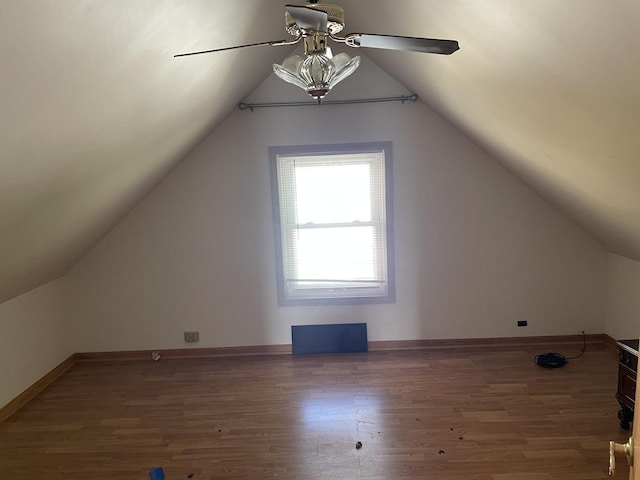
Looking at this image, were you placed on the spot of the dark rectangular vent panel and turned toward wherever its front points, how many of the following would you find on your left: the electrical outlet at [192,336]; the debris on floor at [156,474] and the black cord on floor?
1

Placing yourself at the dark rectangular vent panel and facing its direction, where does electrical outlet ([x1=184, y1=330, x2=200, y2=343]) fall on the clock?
The electrical outlet is roughly at 3 o'clock from the dark rectangular vent panel.

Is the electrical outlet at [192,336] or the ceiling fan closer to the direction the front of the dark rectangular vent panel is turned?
the ceiling fan

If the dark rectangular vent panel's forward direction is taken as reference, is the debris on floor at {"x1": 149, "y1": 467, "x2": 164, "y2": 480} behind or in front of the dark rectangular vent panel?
in front

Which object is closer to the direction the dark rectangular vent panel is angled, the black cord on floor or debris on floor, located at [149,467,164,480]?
the debris on floor

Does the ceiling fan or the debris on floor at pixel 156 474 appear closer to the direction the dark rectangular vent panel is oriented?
the ceiling fan

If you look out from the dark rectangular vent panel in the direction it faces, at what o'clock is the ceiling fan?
The ceiling fan is roughly at 12 o'clock from the dark rectangular vent panel.

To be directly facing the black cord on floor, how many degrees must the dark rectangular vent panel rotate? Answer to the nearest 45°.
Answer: approximately 90° to its left
